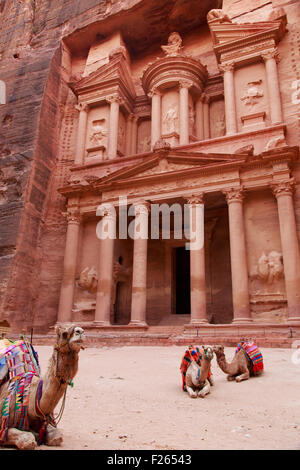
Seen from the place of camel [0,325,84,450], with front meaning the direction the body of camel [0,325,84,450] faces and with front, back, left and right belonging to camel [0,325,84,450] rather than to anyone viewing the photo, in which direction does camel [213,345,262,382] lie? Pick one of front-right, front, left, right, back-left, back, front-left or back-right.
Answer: left

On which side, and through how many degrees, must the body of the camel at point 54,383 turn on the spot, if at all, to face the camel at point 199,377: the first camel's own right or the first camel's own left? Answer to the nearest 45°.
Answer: approximately 90° to the first camel's own left

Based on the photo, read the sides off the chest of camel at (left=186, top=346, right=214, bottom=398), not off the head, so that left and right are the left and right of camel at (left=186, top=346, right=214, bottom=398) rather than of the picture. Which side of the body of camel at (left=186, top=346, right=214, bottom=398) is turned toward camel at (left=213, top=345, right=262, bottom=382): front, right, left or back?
left

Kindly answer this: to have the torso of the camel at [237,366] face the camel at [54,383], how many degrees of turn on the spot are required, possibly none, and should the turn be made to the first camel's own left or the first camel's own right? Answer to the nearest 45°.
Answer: approximately 45° to the first camel's own left

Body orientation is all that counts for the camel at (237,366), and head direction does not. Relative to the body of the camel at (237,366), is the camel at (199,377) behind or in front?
in front

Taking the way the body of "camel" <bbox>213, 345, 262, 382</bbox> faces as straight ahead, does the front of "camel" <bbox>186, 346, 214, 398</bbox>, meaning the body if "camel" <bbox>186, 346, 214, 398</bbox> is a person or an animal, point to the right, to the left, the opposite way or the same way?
to the left

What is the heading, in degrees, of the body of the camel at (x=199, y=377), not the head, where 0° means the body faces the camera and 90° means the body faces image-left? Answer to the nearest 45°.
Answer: approximately 315°

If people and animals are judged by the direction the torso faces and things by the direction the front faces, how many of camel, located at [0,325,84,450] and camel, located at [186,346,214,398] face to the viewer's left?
0

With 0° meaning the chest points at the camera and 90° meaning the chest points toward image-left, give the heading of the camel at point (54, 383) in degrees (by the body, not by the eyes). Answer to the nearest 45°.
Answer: approximately 315°

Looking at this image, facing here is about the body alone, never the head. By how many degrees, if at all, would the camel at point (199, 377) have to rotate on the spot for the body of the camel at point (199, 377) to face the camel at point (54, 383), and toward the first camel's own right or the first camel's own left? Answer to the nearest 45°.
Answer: approximately 45° to the first camel's own right

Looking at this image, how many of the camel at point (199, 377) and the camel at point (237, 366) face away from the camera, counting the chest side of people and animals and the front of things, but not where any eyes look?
0

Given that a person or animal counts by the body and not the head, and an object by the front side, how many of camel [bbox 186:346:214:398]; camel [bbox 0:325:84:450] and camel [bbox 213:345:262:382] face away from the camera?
0
